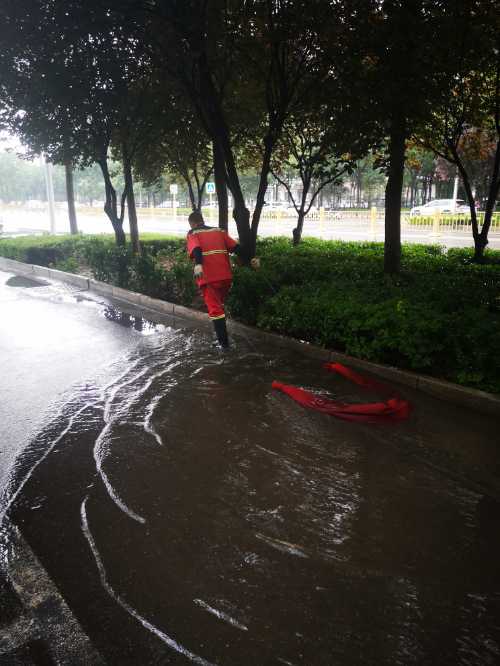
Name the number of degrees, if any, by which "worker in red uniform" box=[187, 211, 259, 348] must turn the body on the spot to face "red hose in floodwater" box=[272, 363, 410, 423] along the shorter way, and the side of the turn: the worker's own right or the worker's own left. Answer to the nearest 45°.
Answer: approximately 135° to the worker's own right

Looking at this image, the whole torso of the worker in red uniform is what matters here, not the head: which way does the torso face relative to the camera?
away from the camera
